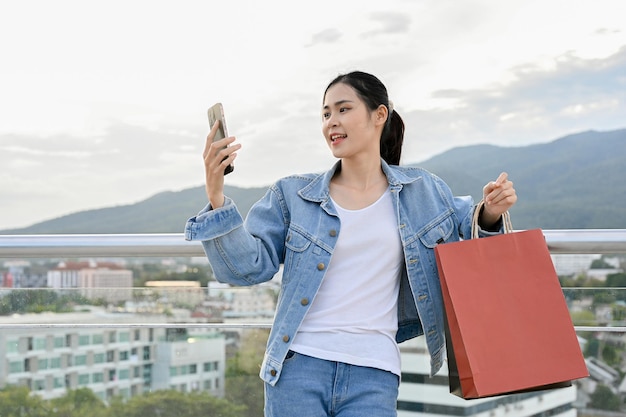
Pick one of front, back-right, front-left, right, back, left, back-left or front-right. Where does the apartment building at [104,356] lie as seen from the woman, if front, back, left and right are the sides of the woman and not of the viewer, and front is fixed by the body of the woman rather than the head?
back-right

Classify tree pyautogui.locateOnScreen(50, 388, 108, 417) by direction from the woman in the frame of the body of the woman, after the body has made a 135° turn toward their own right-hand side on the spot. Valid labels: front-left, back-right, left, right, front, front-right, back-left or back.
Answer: front

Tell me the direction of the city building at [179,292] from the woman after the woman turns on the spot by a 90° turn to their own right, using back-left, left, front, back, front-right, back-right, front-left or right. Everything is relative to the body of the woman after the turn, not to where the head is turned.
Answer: front-right

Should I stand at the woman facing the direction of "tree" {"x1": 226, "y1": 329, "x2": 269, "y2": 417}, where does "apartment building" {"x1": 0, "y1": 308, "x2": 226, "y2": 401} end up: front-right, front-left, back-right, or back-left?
front-left

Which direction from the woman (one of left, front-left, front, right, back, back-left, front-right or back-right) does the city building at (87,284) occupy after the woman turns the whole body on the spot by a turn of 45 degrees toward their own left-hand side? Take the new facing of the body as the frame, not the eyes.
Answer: back

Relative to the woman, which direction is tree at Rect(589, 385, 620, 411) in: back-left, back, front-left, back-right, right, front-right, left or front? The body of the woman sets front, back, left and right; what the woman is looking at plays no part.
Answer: back-left

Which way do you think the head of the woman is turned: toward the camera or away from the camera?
toward the camera

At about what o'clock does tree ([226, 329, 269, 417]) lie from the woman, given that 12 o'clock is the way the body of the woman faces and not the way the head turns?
The tree is roughly at 5 o'clock from the woman.

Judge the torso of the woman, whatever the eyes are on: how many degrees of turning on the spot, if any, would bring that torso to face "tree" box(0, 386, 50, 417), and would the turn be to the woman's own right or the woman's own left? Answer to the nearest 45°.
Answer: approximately 135° to the woman's own right

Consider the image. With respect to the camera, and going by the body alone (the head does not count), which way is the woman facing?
toward the camera
